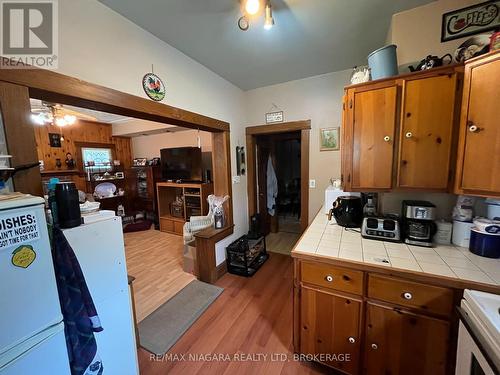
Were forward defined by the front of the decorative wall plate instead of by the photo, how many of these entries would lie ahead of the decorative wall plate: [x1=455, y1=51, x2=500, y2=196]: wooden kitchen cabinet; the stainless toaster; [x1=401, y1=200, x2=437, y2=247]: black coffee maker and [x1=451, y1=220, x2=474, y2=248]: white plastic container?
4

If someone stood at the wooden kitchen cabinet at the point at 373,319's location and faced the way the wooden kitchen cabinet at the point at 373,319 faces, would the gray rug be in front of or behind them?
in front

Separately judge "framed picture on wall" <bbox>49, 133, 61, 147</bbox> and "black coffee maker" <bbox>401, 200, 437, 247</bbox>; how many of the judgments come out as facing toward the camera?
2

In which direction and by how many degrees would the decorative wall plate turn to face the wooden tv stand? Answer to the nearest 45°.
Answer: approximately 135° to its left

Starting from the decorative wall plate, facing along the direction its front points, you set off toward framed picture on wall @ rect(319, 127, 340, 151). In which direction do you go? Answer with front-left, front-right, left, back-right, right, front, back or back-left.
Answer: front-left

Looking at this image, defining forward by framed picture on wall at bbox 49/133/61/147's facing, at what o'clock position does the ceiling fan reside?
The ceiling fan is roughly at 12 o'clock from the framed picture on wall.

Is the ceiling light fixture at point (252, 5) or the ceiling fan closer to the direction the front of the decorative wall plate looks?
the ceiling light fixture

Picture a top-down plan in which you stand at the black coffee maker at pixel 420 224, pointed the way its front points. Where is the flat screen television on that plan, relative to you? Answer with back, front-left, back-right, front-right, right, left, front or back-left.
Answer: right

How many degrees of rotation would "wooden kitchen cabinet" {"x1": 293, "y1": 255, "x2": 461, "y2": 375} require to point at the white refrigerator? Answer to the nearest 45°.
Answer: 0° — it already faces it

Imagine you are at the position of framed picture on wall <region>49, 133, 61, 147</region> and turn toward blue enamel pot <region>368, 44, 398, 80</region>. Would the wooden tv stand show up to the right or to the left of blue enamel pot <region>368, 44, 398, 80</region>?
left
